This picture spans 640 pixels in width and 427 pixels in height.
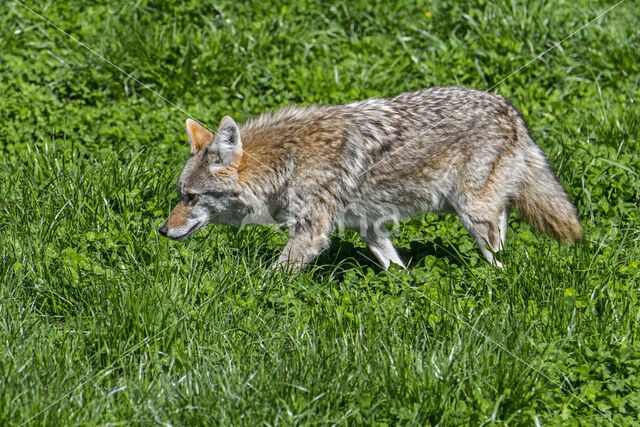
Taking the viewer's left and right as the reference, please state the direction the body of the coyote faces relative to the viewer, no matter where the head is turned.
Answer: facing to the left of the viewer
